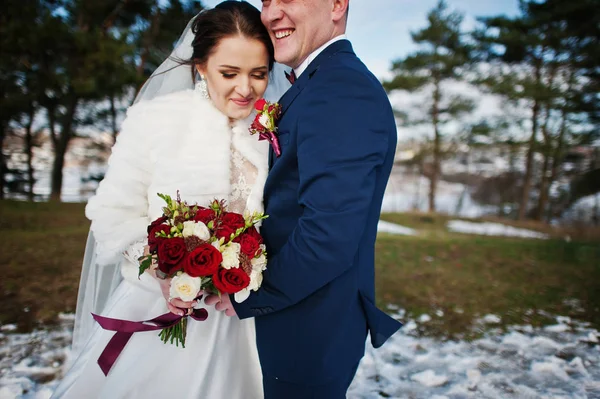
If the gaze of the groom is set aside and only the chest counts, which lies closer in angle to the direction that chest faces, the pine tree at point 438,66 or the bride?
the bride

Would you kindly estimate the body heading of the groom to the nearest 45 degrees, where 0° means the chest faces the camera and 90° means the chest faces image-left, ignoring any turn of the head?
approximately 90°

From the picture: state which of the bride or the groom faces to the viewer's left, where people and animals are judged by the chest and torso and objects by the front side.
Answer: the groom

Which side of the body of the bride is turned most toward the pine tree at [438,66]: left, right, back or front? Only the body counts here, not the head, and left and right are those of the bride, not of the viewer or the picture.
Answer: left

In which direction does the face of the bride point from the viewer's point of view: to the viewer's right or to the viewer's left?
to the viewer's right

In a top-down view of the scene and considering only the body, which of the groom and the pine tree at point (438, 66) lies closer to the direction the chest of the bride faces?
the groom

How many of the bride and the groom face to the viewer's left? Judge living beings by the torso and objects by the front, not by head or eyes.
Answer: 1
